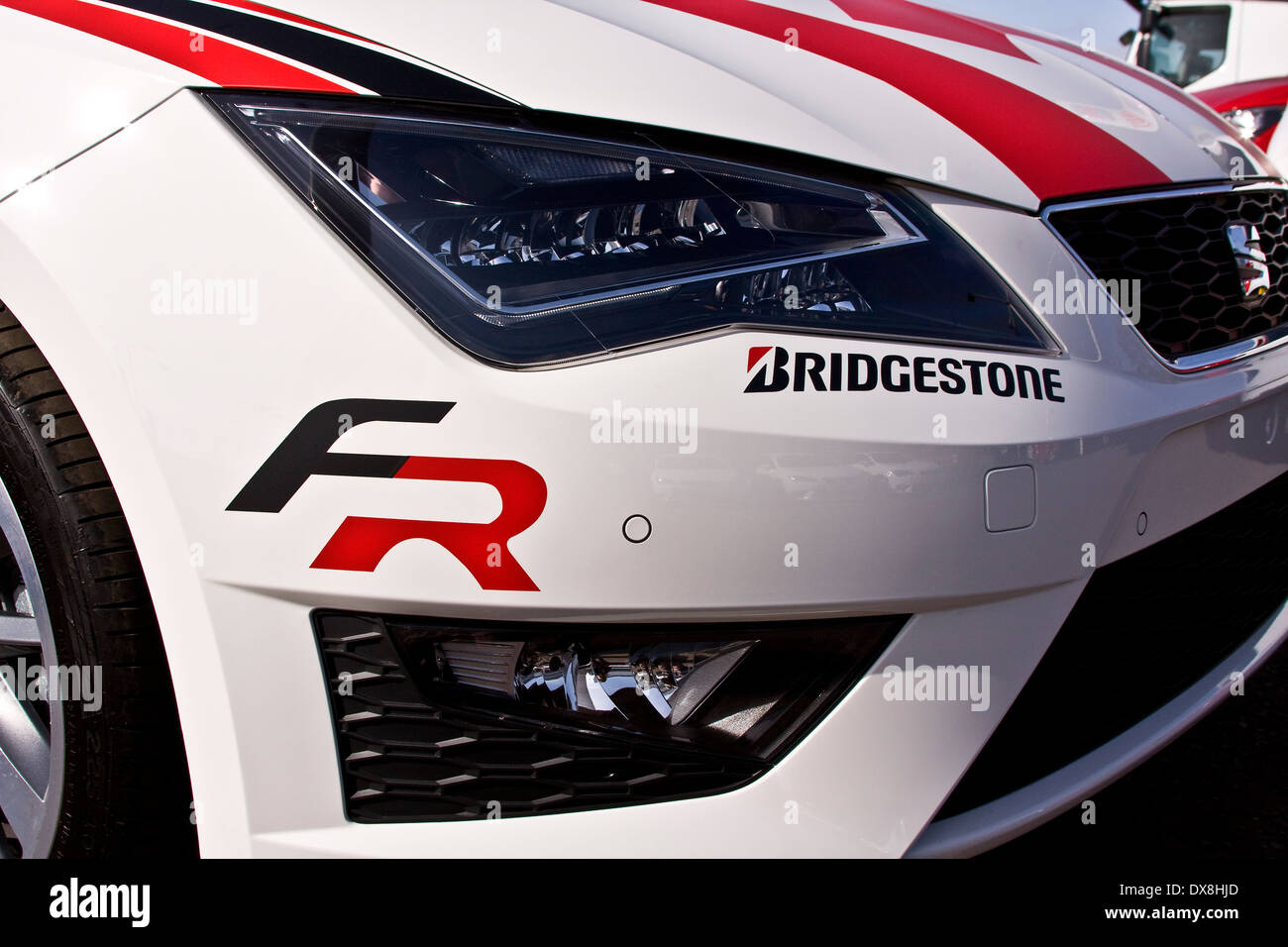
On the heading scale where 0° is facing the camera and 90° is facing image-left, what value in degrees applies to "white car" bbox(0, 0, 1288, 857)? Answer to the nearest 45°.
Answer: approximately 315°
